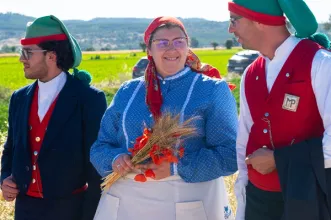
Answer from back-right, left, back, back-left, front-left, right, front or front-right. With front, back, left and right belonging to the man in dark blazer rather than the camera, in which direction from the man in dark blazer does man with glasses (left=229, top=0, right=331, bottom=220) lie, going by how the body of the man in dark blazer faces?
left

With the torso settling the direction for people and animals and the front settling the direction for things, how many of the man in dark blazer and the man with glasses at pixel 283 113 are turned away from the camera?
0

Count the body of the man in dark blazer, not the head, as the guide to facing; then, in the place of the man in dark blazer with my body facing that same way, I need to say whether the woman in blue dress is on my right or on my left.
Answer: on my left

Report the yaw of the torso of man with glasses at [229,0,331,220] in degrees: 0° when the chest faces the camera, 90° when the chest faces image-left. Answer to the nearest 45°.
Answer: approximately 45°

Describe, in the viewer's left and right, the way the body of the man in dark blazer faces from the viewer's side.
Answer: facing the viewer and to the left of the viewer
